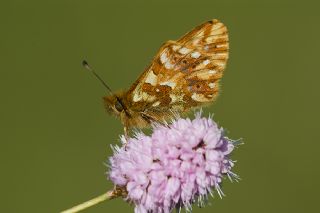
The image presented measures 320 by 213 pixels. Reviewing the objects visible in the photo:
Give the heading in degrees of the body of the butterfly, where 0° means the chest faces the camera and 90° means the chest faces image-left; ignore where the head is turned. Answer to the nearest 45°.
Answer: approximately 90°
